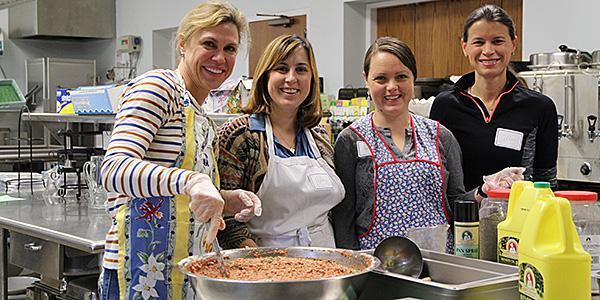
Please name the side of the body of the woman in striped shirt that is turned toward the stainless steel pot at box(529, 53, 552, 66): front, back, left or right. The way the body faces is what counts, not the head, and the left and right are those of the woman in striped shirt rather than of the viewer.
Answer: left

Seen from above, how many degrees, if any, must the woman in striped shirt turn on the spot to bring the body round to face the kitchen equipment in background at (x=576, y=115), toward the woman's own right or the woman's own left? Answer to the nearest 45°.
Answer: approximately 90° to the woman's own left

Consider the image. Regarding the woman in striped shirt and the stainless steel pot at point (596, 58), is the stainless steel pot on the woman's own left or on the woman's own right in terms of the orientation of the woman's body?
on the woman's own left

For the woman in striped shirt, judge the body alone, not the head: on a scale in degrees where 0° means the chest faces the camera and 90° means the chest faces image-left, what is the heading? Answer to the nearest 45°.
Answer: approximately 315°

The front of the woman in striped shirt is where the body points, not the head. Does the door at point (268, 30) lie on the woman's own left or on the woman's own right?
on the woman's own left
